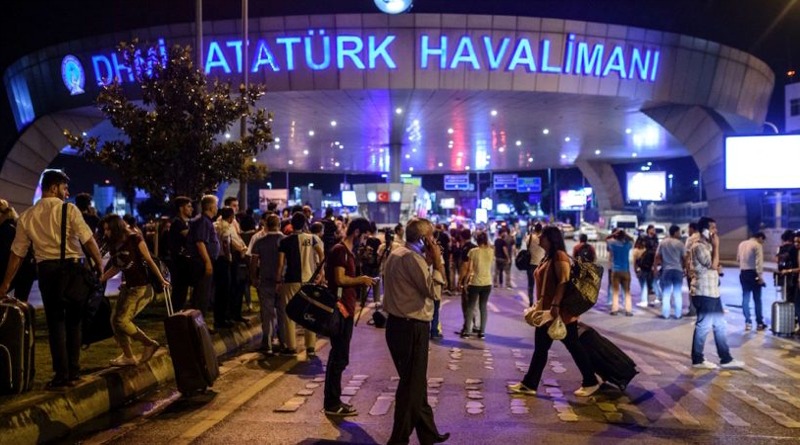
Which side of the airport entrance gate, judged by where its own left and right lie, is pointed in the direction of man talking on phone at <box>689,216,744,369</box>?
front

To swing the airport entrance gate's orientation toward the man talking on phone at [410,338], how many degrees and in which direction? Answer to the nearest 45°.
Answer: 0° — it already faces them

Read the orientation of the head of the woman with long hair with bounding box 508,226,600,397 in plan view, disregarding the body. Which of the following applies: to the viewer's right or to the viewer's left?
to the viewer's left

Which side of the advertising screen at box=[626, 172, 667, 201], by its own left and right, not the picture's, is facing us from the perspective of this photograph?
front

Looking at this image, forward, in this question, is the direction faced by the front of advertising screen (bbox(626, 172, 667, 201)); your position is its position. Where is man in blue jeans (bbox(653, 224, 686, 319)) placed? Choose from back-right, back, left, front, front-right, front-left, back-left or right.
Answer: front

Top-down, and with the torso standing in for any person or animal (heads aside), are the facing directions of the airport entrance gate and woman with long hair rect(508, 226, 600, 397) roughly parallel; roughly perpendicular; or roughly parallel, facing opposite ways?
roughly perpendicular

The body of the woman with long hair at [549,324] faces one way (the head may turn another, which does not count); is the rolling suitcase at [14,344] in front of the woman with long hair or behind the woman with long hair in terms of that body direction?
in front

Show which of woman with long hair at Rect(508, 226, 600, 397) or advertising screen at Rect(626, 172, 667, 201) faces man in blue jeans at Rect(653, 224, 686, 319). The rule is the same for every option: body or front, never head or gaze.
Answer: the advertising screen

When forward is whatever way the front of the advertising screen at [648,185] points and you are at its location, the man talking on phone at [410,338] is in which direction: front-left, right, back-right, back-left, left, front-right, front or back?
front

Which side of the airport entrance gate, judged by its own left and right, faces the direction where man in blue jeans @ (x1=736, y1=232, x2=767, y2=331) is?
front
